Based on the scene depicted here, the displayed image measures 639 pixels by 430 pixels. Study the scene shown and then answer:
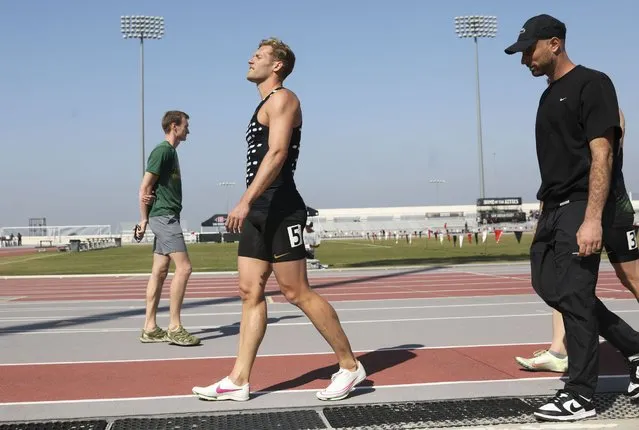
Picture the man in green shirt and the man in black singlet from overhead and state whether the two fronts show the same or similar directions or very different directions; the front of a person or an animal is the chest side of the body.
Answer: very different directions

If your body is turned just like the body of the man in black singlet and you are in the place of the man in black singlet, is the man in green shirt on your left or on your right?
on your right

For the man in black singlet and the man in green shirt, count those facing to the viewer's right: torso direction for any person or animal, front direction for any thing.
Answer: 1

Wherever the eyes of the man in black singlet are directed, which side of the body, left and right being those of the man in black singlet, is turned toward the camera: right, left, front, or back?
left

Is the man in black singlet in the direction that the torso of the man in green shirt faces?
no
